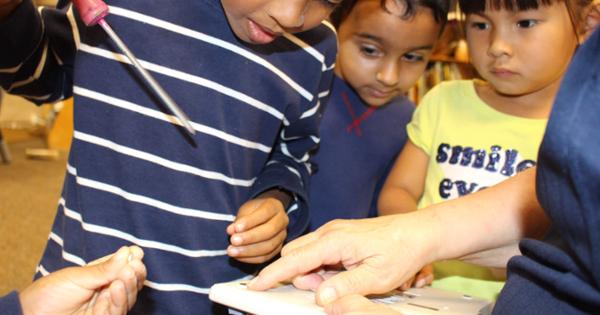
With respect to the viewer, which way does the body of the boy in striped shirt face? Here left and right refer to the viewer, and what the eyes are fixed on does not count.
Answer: facing the viewer and to the right of the viewer
